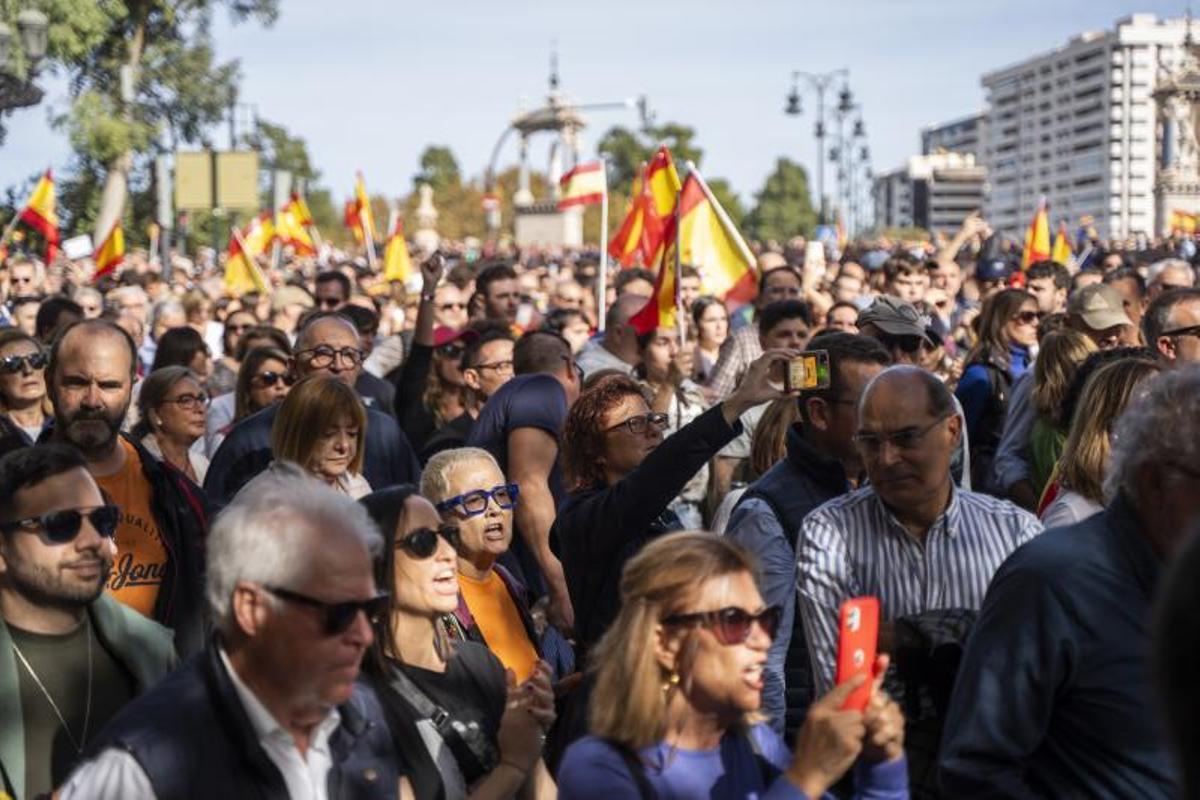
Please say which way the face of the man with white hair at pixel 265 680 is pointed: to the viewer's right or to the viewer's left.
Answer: to the viewer's right

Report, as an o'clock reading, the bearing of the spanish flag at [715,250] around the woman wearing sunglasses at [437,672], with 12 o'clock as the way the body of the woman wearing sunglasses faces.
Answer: The spanish flag is roughly at 8 o'clock from the woman wearing sunglasses.

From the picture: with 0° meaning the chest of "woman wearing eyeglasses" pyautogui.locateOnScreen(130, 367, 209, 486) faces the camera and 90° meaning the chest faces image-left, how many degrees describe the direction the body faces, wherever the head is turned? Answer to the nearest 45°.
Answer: approximately 315°

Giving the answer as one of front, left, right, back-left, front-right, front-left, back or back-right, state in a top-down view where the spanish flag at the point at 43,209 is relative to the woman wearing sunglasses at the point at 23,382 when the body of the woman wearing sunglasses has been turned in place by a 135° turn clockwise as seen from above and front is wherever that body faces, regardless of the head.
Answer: right

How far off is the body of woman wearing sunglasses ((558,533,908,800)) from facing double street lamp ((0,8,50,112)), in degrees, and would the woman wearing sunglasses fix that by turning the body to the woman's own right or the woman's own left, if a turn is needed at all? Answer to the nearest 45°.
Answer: approximately 180°

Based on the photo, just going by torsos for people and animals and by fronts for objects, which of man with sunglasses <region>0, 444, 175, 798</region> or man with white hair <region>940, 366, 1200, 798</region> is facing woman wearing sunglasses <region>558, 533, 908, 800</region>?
the man with sunglasses

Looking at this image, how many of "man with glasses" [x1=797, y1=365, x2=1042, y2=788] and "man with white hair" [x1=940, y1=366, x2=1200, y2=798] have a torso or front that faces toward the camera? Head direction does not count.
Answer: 1

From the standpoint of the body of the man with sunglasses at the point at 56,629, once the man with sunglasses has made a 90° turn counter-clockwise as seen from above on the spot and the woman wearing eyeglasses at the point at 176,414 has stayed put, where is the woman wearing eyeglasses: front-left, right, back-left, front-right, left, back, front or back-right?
front-left

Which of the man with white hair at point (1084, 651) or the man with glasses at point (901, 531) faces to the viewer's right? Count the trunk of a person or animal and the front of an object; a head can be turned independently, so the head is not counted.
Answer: the man with white hair

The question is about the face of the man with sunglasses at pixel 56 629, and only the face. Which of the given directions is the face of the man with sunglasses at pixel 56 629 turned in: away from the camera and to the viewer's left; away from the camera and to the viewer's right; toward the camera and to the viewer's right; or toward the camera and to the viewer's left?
toward the camera and to the viewer's right

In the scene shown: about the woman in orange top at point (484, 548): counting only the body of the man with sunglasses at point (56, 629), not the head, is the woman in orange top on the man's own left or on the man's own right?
on the man's own left

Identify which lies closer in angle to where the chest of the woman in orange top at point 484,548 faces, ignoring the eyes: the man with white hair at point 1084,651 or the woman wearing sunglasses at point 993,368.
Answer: the man with white hair
